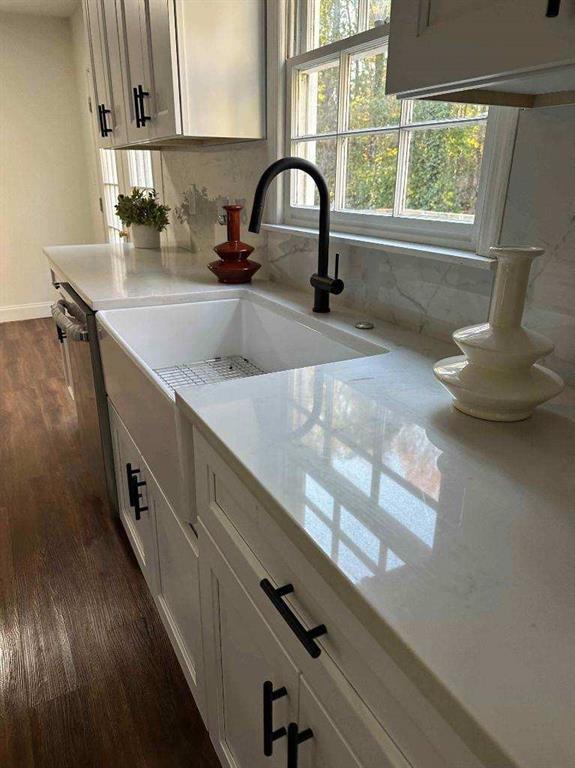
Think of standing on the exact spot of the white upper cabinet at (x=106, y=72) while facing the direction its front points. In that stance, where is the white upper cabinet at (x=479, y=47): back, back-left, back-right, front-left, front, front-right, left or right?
left

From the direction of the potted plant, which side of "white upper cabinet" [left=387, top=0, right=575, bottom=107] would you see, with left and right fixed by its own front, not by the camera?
right

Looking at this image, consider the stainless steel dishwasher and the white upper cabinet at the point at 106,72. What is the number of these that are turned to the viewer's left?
2

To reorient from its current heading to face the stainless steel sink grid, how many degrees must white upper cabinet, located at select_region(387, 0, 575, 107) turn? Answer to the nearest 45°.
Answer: approximately 90° to its right

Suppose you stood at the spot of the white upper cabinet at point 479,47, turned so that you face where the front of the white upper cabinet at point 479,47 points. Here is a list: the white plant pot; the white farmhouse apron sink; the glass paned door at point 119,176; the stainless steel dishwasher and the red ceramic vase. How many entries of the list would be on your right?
5

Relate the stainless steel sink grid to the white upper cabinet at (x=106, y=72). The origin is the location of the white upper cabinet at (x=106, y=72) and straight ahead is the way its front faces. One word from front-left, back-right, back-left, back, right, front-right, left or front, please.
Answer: left

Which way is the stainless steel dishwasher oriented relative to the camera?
to the viewer's left

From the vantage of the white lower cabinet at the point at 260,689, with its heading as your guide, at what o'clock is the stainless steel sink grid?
The stainless steel sink grid is roughly at 4 o'clock from the white lower cabinet.

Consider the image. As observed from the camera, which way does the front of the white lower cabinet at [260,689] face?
facing the viewer and to the left of the viewer

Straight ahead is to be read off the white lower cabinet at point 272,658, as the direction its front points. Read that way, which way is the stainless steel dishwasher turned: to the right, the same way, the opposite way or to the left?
the same way

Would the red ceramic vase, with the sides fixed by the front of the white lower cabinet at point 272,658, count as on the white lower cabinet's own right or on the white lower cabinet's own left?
on the white lower cabinet's own right

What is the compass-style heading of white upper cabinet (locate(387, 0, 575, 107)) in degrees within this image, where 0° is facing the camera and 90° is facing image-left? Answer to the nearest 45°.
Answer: approximately 45°

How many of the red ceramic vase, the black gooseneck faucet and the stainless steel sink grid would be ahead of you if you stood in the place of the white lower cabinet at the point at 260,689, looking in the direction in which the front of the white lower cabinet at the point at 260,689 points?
0

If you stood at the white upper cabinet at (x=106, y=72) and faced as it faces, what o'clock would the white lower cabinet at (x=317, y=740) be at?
The white lower cabinet is roughly at 9 o'clock from the white upper cabinet.

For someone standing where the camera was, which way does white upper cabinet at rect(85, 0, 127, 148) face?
facing to the left of the viewer
